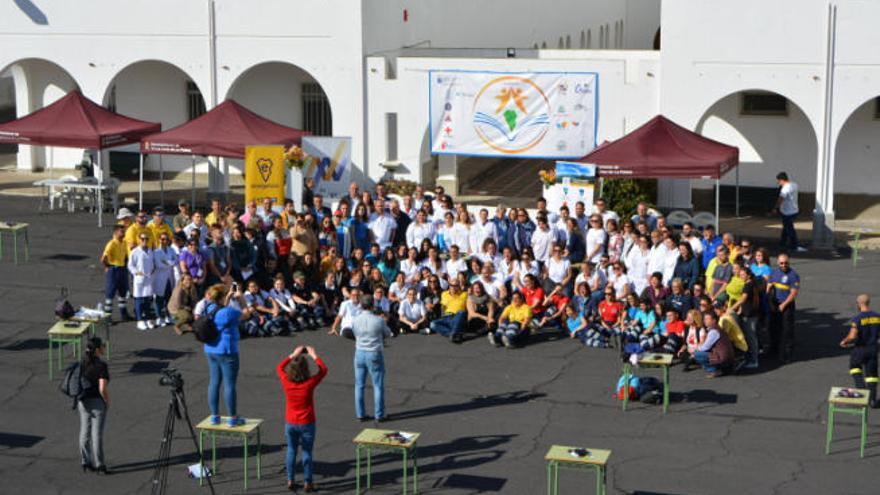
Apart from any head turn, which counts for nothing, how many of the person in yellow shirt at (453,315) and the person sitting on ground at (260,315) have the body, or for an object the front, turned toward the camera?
2

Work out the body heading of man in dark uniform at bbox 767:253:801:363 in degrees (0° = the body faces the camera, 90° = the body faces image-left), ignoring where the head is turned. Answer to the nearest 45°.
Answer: approximately 45°

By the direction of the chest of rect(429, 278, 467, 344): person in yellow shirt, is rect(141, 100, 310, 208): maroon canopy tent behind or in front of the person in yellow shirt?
behind

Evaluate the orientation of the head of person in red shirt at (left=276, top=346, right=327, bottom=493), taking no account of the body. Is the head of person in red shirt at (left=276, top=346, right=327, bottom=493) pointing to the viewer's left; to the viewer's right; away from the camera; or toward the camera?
away from the camera

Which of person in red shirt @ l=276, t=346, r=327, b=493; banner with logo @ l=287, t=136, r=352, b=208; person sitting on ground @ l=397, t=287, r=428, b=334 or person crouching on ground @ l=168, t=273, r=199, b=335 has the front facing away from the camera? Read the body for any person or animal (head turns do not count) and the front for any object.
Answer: the person in red shirt

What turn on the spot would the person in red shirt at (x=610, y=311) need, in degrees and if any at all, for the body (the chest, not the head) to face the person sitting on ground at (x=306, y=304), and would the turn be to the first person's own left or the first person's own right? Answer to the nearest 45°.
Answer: approximately 90° to the first person's own right

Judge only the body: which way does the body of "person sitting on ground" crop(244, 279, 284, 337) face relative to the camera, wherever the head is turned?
toward the camera

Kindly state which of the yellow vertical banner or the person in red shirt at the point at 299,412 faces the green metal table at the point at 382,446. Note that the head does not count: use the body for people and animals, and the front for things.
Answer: the yellow vertical banner

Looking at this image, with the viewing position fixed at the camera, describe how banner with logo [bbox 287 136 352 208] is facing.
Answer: facing the viewer

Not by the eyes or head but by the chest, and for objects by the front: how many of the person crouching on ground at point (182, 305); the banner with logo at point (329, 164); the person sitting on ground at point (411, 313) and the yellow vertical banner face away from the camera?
0

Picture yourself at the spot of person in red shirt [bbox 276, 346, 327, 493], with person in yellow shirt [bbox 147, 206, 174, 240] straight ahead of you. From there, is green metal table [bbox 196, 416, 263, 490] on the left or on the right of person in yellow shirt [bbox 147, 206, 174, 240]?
left

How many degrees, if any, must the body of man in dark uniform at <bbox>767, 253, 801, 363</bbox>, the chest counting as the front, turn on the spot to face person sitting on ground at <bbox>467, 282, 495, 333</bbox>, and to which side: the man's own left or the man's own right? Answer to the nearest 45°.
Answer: approximately 45° to the man's own right

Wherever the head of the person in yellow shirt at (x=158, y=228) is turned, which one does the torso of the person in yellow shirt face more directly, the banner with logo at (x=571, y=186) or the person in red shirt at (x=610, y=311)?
the person in red shirt

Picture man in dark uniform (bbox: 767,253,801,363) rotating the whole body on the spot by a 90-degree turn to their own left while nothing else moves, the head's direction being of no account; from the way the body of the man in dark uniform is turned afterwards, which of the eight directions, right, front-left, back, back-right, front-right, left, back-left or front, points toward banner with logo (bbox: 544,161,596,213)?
back

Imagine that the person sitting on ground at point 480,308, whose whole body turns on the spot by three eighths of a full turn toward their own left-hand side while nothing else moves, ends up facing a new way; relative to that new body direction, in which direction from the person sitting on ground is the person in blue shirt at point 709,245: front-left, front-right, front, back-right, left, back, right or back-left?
front-right

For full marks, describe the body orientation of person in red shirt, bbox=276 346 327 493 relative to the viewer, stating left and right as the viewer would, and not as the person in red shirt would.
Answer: facing away from the viewer

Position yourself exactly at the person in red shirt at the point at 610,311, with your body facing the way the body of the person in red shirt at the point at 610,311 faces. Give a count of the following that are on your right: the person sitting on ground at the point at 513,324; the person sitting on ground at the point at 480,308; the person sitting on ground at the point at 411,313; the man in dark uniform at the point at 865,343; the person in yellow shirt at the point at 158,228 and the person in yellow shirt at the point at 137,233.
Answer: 5
